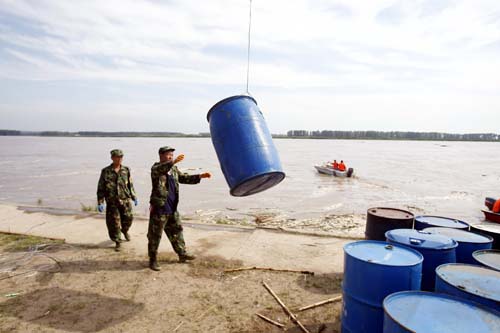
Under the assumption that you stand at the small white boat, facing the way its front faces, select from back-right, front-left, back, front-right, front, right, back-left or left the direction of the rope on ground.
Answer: left

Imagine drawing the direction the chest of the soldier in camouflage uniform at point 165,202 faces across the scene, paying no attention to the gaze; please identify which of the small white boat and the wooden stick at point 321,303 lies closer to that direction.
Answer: the wooden stick

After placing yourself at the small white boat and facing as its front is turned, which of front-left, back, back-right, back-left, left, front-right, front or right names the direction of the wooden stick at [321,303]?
left

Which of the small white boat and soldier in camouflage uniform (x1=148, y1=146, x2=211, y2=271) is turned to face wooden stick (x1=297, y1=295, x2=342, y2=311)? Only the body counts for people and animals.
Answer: the soldier in camouflage uniform

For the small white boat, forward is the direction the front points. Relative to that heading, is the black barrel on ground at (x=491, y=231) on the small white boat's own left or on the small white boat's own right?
on the small white boat's own left

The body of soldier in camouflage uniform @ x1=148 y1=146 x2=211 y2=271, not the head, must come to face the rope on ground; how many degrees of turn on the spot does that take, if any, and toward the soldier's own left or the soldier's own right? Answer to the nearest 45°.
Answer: approximately 135° to the soldier's own right

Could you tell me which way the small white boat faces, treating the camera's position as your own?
facing to the left of the viewer

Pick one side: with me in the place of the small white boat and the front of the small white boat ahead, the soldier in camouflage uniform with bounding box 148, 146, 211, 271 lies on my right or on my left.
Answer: on my left

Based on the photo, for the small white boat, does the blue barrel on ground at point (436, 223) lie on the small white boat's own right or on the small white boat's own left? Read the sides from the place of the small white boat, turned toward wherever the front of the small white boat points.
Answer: on the small white boat's own left

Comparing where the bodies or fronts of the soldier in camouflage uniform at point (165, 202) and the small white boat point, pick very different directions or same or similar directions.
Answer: very different directions

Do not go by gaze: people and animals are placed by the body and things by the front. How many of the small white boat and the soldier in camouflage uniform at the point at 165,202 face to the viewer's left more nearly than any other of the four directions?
1

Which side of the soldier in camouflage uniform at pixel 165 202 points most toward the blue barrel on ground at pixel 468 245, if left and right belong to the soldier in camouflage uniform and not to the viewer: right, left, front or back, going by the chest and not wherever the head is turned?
front

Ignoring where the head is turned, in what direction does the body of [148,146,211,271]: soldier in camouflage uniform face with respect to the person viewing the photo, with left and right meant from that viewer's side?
facing the viewer and to the right of the viewer

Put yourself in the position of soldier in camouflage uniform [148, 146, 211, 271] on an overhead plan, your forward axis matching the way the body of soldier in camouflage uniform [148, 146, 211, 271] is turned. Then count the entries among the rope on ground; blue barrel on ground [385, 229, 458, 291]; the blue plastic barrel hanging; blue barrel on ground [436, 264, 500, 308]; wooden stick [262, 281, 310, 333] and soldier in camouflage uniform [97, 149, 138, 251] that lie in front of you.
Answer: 4

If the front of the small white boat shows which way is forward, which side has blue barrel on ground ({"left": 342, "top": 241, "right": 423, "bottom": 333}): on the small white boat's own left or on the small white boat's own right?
on the small white boat's own left
